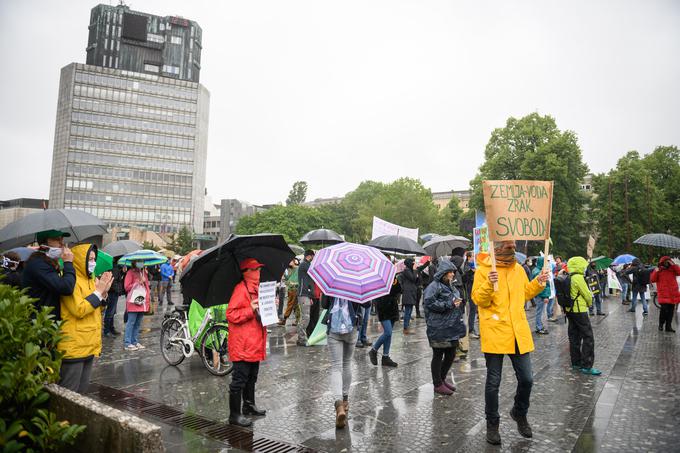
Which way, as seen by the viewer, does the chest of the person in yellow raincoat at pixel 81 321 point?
to the viewer's right

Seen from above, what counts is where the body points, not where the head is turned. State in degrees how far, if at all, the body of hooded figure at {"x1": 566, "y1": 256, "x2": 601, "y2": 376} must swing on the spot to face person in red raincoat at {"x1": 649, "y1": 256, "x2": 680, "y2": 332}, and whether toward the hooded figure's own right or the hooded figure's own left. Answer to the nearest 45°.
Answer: approximately 90° to the hooded figure's own left

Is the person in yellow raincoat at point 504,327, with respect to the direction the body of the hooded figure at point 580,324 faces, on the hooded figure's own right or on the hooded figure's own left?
on the hooded figure's own right

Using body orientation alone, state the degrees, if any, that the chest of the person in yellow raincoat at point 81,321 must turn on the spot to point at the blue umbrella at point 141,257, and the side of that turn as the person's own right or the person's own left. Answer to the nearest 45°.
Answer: approximately 90° to the person's own left

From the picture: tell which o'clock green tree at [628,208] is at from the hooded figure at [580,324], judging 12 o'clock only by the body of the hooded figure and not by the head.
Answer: The green tree is roughly at 9 o'clock from the hooded figure.

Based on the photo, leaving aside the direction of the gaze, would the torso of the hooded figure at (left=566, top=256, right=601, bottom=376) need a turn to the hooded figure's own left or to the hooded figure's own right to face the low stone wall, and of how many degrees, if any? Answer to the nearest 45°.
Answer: approximately 90° to the hooded figure's own right

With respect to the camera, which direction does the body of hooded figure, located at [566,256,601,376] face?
to the viewer's right
